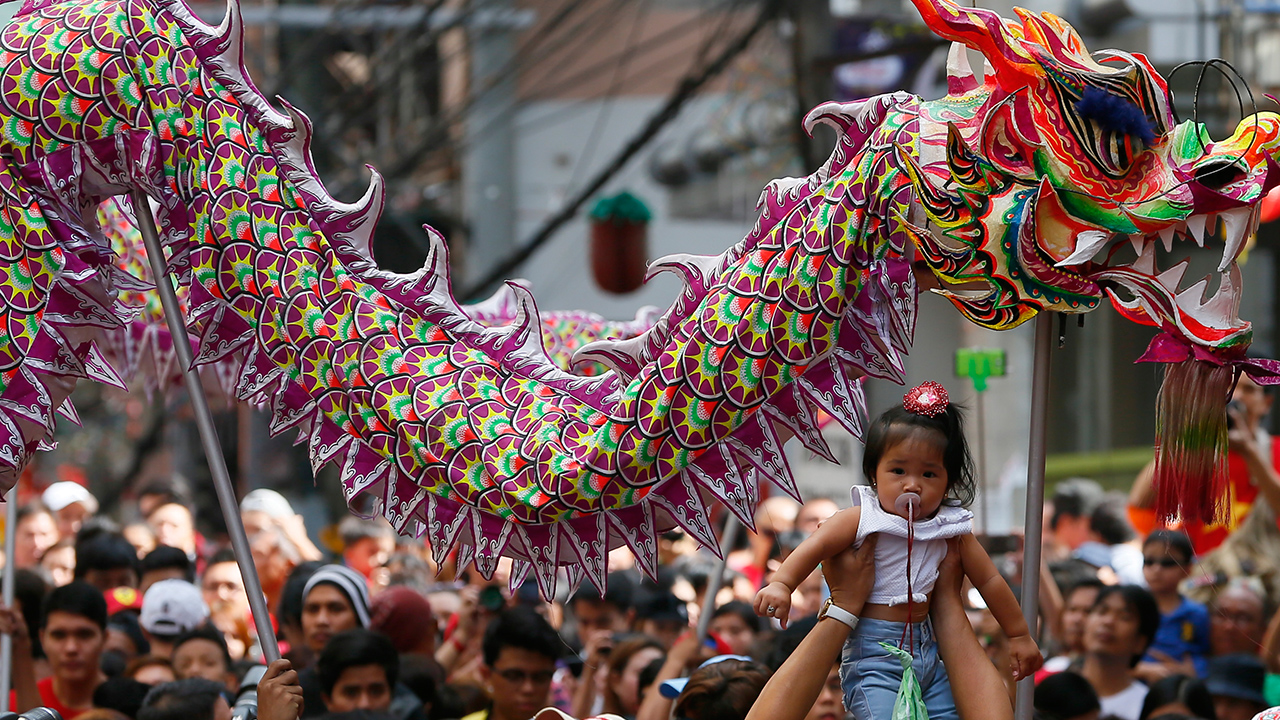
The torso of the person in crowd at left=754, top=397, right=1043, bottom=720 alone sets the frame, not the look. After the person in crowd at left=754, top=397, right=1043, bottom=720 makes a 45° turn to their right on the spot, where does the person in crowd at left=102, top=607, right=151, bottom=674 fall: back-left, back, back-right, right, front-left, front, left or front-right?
right

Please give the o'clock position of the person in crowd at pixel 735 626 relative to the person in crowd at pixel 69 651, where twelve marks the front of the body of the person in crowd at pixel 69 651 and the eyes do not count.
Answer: the person in crowd at pixel 735 626 is roughly at 9 o'clock from the person in crowd at pixel 69 651.

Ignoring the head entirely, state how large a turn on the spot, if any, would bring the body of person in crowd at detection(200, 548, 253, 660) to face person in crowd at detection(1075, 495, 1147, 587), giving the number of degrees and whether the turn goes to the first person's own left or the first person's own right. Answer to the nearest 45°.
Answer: approximately 90° to the first person's own left

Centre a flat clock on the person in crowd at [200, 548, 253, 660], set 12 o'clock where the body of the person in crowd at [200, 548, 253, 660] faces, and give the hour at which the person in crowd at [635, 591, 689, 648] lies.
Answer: the person in crowd at [635, 591, 689, 648] is roughly at 10 o'clock from the person in crowd at [200, 548, 253, 660].

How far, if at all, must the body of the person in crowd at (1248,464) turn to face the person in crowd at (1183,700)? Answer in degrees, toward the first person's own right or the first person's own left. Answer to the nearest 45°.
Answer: approximately 45° to the first person's own left

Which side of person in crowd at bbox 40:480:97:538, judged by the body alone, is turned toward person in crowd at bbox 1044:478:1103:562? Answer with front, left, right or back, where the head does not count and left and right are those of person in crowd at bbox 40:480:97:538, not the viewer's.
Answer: left

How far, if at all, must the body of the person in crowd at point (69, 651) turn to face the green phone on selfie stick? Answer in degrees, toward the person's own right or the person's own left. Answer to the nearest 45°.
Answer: approximately 90° to the person's own left

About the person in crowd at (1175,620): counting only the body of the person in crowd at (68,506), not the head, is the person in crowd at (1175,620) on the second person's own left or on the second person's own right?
on the second person's own left
